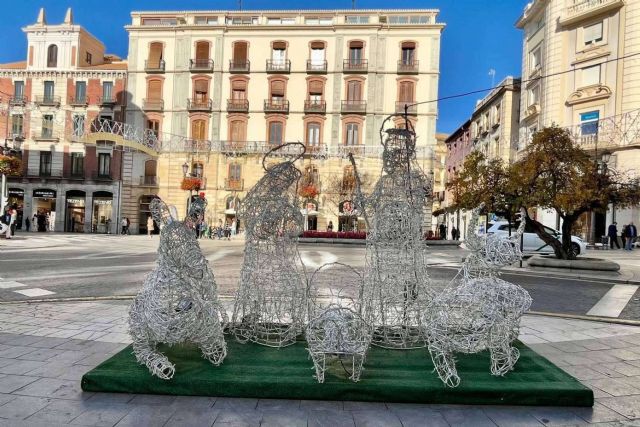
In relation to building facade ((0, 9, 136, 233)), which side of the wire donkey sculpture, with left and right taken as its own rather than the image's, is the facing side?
back

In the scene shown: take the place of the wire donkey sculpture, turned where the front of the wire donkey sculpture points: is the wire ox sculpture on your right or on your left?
on your left

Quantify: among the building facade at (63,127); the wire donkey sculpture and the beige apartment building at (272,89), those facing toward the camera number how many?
3

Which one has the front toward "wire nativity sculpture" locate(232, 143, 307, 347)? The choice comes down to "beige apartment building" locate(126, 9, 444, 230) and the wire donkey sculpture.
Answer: the beige apartment building

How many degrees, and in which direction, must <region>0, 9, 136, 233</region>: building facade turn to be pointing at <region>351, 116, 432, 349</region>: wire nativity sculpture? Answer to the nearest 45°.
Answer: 0° — it already faces it

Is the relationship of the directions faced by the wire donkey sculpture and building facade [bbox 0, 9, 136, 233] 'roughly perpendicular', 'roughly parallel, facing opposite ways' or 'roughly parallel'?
roughly parallel

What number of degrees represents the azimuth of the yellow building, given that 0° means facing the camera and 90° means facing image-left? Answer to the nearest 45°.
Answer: approximately 45°

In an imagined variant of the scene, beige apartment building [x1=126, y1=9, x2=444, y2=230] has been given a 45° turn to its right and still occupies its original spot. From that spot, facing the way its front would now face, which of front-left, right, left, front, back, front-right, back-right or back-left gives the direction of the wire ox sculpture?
front-left

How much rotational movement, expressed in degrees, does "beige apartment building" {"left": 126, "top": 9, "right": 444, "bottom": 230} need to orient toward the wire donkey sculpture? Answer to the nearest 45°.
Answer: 0° — it already faces it

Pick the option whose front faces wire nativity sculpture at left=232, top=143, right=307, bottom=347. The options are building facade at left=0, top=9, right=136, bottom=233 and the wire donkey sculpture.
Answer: the building facade

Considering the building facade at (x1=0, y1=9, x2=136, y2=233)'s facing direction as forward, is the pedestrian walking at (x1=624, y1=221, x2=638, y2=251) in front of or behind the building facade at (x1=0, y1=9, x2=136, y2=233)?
in front

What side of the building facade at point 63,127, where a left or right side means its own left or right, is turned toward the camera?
front

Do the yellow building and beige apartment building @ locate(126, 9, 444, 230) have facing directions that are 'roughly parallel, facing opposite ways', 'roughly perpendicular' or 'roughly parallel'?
roughly perpendicular

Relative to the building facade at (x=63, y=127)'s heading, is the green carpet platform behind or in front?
in front

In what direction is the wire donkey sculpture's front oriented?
toward the camera

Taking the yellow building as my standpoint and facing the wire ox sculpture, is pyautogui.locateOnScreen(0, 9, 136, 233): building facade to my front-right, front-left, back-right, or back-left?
front-right

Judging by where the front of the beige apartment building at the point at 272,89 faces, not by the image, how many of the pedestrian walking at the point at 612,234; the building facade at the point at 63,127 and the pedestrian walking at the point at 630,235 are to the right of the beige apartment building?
1

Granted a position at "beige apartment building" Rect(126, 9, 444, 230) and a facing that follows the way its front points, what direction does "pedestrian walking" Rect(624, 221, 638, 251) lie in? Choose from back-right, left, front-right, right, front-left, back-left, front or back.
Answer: front-left

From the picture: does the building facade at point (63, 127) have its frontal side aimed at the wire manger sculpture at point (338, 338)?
yes
